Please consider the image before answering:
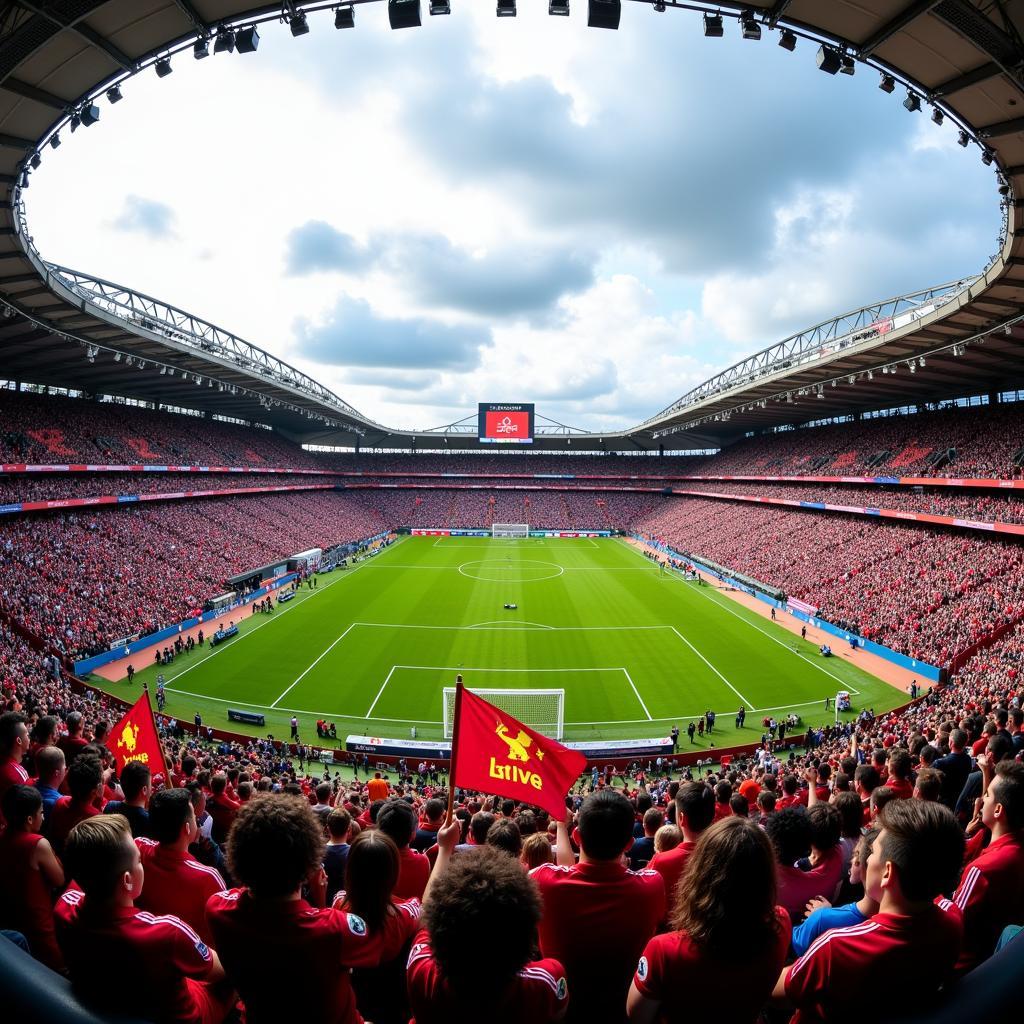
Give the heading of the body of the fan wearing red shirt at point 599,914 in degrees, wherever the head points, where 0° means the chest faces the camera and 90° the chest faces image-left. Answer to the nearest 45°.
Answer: approximately 180°

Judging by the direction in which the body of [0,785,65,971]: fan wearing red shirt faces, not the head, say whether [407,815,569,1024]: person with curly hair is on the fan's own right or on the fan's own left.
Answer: on the fan's own right

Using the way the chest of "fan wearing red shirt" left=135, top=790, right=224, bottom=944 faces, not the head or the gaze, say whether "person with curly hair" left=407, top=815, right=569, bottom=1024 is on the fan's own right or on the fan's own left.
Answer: on the fan's own right

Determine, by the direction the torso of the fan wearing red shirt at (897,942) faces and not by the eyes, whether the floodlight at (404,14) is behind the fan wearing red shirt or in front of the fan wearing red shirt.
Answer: in front

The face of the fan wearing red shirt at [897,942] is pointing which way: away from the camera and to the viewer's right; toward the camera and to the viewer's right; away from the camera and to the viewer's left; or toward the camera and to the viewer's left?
away from the camera and to the viewer's left

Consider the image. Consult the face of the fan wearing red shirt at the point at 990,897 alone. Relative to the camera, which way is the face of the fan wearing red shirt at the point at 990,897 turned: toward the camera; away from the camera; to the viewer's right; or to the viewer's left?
to the viewer's left

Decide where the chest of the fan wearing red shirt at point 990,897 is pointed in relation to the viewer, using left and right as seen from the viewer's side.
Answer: facing away from the viewer and to the left of the viewer

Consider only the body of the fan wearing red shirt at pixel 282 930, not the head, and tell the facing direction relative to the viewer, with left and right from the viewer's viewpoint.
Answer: facing away from the viewer

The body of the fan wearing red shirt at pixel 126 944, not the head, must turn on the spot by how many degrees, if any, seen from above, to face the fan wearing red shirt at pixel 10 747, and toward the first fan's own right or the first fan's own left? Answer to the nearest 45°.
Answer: approximately 45° to the first fan's own left

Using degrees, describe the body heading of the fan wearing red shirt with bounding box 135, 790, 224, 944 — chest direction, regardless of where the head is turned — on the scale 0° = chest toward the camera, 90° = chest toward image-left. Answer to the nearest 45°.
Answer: approximately 225°

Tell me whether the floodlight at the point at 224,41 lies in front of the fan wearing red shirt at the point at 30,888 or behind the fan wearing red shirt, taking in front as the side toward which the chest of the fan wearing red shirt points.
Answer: in front

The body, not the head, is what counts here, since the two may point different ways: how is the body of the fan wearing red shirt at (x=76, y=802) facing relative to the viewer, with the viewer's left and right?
facing away from the viewer and to the right of the viewer
